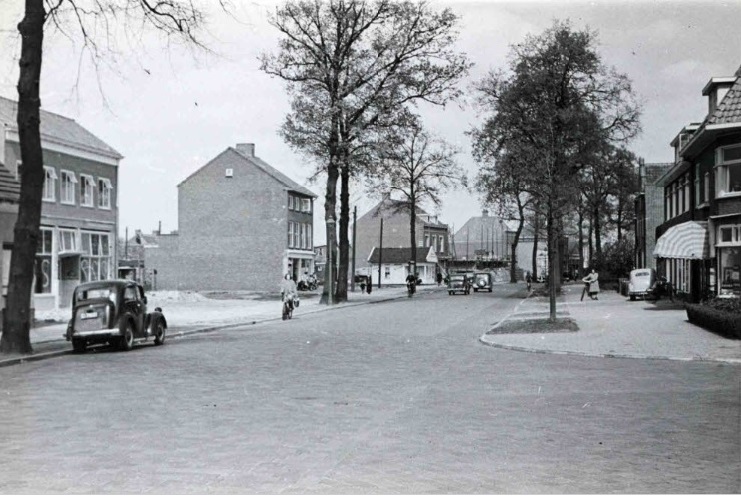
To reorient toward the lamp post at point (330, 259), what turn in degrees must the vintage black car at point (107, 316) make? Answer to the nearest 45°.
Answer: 0° — it already faces it

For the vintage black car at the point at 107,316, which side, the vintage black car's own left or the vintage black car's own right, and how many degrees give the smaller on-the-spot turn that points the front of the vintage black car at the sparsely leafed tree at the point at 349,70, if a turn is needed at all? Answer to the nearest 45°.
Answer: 0° — it already faces it

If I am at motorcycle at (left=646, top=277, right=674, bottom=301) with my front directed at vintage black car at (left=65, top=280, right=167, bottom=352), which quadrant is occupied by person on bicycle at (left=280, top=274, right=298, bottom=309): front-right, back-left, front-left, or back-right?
front-right

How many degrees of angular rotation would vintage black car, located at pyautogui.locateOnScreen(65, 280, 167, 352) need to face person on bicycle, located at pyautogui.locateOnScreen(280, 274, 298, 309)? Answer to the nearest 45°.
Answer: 0° — it already faces them

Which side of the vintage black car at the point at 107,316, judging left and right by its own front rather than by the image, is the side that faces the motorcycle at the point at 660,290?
front

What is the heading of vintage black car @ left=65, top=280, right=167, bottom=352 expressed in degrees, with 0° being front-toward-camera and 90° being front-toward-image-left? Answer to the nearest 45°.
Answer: approximately 225°

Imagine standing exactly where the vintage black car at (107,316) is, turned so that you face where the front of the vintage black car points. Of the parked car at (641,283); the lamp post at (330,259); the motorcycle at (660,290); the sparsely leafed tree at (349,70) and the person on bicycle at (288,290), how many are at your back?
0

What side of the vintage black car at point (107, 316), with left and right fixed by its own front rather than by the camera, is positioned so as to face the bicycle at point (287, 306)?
front

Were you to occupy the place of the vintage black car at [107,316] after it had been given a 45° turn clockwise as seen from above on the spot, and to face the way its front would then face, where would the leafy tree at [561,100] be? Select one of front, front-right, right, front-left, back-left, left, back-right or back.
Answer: front-left
